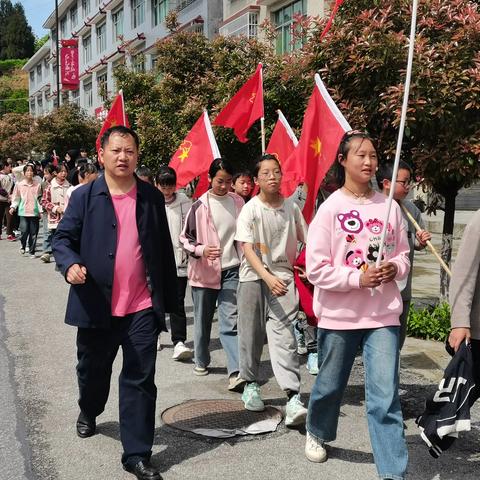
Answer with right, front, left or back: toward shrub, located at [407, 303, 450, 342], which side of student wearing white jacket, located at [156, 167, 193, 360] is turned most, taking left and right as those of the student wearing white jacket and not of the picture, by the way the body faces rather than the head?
left

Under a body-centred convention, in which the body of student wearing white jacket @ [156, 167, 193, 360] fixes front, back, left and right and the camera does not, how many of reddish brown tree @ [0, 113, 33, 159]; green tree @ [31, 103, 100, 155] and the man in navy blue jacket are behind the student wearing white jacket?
2

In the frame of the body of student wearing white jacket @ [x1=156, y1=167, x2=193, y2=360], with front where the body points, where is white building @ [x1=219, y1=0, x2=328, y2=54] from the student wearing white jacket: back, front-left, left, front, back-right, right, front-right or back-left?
back

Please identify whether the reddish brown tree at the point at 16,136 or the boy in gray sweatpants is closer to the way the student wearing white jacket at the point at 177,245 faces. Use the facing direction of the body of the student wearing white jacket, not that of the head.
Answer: the boy in gray sweatpants

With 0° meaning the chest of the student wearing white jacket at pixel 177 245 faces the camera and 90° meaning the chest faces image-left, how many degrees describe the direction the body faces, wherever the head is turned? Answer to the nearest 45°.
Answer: approximately 0°

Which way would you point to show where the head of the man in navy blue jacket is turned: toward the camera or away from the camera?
toward the camera

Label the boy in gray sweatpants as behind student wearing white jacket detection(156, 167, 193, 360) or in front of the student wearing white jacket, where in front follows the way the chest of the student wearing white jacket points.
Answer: in front

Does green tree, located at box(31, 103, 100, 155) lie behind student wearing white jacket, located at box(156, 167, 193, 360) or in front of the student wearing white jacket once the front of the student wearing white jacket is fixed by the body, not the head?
behind

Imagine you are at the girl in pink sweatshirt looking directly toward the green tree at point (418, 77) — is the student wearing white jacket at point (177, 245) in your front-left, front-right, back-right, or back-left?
front-left

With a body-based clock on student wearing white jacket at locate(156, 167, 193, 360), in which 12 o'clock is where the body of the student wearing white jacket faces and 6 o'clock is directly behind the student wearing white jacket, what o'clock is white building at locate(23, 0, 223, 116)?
The white building is roughly at 6 o'clock from the student wearing white jacket.

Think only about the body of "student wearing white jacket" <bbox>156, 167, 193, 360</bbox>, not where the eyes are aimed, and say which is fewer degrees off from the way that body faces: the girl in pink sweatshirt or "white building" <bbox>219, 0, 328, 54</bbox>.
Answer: the girl in pink sweatshirt

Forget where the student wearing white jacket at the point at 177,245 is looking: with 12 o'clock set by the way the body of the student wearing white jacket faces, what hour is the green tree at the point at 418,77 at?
The green tree is roughly at 9 o'clock from the student wearing white jacket.

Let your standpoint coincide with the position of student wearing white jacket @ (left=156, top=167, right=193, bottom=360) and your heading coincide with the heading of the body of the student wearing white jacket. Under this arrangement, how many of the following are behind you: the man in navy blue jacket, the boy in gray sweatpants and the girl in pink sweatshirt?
0

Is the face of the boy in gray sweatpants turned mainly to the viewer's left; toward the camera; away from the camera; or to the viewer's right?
toward the camera

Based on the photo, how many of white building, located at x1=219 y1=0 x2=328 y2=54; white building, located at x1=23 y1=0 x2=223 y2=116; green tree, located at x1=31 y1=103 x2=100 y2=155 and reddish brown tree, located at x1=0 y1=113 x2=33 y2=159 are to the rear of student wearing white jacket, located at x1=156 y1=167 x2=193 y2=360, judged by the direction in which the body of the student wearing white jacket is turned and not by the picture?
4

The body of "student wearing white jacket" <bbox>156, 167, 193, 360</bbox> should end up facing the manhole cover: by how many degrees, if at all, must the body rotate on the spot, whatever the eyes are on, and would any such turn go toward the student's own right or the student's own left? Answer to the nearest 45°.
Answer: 0° — they already face it
